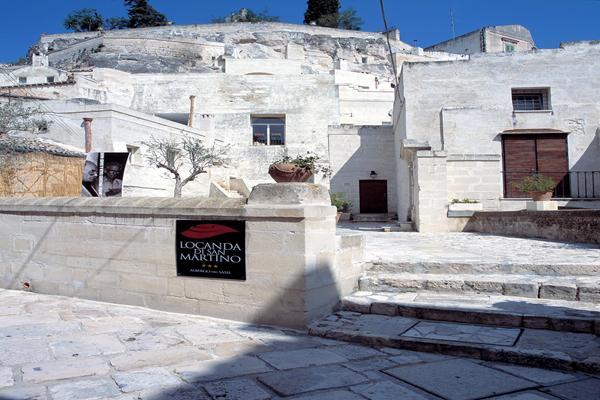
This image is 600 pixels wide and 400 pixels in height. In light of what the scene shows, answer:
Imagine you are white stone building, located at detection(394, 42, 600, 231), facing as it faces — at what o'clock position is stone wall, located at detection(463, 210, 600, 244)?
The stone wall is roughly at 12 o'clock from the white stone building.

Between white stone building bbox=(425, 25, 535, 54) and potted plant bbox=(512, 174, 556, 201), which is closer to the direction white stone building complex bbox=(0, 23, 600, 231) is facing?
the potted plant

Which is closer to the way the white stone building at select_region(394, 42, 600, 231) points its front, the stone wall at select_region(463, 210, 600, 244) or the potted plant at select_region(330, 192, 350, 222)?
the stone wall

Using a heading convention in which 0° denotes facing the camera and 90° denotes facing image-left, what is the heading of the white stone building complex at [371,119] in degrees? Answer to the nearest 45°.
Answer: approximately 0°

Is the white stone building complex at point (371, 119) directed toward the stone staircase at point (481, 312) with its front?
yes

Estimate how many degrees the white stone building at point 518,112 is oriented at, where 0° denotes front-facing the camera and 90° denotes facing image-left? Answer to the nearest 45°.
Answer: approximately 0°

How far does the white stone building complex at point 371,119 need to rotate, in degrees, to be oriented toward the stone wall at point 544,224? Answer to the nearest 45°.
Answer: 0° — it already faces it

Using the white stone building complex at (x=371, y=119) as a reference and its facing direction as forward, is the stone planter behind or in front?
in front

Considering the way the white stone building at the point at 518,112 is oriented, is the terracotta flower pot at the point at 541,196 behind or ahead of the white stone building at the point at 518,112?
ahead
